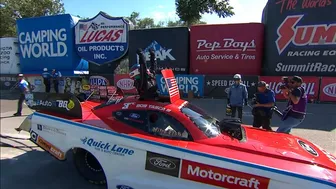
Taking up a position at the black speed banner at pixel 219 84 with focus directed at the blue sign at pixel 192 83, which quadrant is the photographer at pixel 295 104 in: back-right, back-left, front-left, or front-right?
back-left

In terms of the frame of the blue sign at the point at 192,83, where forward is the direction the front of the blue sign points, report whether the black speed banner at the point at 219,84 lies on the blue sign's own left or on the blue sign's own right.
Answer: on the blue sign's own left

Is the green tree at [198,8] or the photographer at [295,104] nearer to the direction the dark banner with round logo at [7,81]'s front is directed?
the photographer
